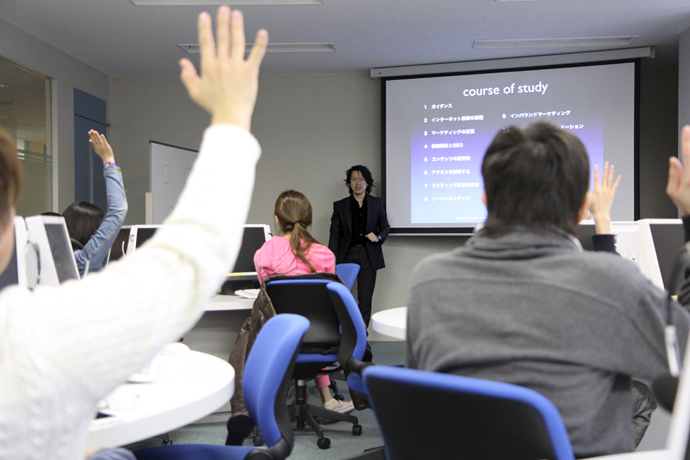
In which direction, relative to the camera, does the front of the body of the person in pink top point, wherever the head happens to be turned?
away from the camera

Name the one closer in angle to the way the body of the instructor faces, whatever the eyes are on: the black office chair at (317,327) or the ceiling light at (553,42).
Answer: the black office chair

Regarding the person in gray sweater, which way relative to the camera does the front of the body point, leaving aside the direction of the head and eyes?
away from the camera

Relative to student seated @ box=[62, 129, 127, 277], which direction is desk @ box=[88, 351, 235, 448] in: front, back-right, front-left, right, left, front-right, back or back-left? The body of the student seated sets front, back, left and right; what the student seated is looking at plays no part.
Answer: back-right

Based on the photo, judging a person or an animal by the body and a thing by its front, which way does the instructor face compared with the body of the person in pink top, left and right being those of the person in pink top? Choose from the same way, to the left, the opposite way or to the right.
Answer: the opposite way

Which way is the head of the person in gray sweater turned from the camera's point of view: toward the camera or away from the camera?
away from the camera

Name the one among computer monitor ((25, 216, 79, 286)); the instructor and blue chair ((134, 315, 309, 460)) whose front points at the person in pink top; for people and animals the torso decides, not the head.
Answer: the instructor

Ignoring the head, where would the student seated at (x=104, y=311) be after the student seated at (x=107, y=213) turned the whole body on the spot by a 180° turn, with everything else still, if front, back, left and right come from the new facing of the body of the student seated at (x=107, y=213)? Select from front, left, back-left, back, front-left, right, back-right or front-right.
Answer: front-left

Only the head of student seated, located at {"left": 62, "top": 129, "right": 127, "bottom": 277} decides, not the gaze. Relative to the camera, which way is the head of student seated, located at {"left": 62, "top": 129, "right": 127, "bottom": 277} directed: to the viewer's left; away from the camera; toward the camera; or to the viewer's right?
away from the camera

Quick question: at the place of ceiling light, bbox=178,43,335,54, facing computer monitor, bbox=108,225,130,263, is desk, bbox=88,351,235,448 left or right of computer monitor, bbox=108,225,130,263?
left
